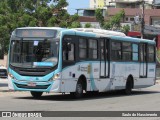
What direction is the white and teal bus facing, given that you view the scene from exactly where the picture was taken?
facing the viewer and to the left of the viewer
